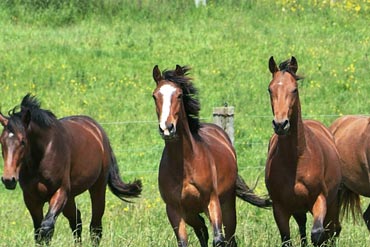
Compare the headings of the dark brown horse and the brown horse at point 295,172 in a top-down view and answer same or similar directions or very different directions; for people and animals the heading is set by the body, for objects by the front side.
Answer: same or similar directions

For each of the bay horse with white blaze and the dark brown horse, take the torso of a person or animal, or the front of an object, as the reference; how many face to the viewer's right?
0

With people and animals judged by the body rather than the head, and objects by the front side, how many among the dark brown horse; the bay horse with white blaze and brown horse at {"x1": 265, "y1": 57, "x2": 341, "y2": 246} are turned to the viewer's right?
0

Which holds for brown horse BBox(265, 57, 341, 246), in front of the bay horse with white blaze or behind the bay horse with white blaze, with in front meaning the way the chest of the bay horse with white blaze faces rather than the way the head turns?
behind

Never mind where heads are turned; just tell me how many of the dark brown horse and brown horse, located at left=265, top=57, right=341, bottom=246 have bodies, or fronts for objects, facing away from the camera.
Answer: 0

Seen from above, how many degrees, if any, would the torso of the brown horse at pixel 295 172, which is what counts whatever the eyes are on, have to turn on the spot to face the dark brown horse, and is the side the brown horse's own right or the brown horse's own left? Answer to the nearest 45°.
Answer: approximately 45° to the brown horse's own right

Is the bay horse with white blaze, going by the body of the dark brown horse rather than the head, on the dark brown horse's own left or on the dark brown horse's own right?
on the dark brown horse's own left

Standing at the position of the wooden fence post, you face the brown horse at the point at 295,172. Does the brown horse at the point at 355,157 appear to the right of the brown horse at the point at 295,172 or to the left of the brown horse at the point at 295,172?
left

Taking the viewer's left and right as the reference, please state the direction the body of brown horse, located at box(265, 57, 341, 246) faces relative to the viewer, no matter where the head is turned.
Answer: facing the viewer and to the left of the viewer

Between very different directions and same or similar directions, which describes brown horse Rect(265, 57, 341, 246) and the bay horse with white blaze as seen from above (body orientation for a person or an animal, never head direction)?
same or similar directions

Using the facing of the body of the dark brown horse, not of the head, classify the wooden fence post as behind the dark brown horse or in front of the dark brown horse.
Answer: behind
